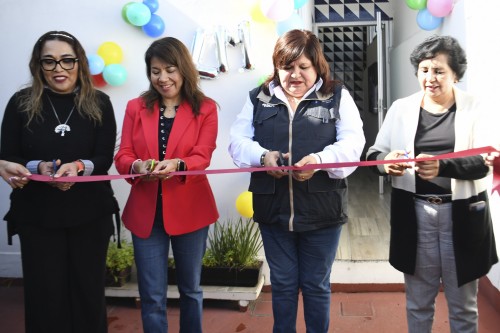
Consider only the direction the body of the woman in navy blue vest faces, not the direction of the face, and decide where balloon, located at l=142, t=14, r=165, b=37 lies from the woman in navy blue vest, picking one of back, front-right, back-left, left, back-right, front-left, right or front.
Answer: back-right

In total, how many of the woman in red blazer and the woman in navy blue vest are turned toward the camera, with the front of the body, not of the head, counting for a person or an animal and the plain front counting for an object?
2

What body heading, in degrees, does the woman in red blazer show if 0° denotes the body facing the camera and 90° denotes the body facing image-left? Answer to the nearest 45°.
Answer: approximately 0°

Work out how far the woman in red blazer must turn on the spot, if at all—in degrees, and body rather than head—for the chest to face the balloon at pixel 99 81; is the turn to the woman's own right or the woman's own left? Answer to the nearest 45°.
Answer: approximately 180°

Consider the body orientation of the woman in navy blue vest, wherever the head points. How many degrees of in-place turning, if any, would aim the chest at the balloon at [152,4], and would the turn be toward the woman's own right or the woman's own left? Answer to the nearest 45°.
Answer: approximately 135° to the woman's own right

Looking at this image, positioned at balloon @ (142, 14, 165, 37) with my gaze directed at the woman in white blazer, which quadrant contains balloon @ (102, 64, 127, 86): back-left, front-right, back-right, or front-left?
back-right

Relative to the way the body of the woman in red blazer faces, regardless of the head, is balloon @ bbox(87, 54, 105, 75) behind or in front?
behind

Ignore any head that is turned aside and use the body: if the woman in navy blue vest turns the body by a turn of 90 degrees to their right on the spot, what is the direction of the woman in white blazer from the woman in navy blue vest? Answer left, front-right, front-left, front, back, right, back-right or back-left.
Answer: back

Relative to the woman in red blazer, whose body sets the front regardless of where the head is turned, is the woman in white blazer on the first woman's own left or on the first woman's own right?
on the first woman's own left

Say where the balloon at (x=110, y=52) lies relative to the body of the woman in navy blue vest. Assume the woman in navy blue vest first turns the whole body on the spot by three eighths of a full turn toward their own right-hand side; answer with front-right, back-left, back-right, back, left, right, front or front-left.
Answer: front
